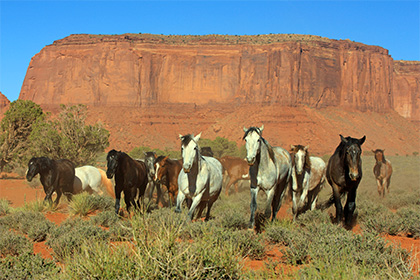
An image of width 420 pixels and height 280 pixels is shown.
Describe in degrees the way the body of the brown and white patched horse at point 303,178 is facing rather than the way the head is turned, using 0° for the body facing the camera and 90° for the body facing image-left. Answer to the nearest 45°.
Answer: approximately 45°

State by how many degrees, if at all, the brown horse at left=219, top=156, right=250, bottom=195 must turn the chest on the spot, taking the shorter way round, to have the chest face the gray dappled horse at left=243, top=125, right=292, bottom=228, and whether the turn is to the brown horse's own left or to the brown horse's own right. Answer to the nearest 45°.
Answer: approximately 90° to the brown horse's own left

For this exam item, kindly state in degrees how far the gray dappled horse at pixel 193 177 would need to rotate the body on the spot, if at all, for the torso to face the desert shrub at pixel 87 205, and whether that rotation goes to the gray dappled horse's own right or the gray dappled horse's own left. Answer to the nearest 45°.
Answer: approximately 90° to the gray dappled horse's own right

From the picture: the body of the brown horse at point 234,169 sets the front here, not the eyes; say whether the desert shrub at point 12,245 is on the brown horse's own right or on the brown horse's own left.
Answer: on the brown horse's own left

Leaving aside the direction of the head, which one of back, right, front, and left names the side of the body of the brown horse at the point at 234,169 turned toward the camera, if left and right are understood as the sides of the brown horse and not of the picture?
left

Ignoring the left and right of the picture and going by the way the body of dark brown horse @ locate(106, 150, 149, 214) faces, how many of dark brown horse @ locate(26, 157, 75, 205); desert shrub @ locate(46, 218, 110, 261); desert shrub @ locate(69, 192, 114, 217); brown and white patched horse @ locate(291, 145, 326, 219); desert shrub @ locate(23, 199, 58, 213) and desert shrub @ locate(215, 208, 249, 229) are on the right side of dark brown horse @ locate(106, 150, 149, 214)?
3

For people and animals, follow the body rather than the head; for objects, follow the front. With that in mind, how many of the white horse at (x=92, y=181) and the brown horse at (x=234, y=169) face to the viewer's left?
2

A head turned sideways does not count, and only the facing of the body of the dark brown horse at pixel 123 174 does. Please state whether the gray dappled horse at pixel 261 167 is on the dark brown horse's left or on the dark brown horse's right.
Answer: on the dark brown horse's left

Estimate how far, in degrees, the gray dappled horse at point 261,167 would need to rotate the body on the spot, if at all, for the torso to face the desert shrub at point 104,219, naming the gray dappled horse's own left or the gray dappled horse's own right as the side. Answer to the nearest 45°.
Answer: approximately 45° to the gray dappled horse's own right

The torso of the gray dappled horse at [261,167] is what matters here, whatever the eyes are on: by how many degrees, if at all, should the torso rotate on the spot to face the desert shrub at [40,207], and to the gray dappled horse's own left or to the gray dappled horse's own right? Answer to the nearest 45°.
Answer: approximately 90° to the gray dappled horse's own right
